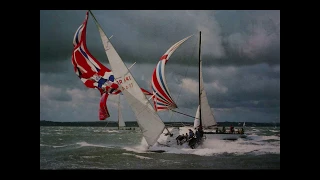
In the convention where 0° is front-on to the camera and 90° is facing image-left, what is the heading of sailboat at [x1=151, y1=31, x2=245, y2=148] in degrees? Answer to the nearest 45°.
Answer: approximately 90°
